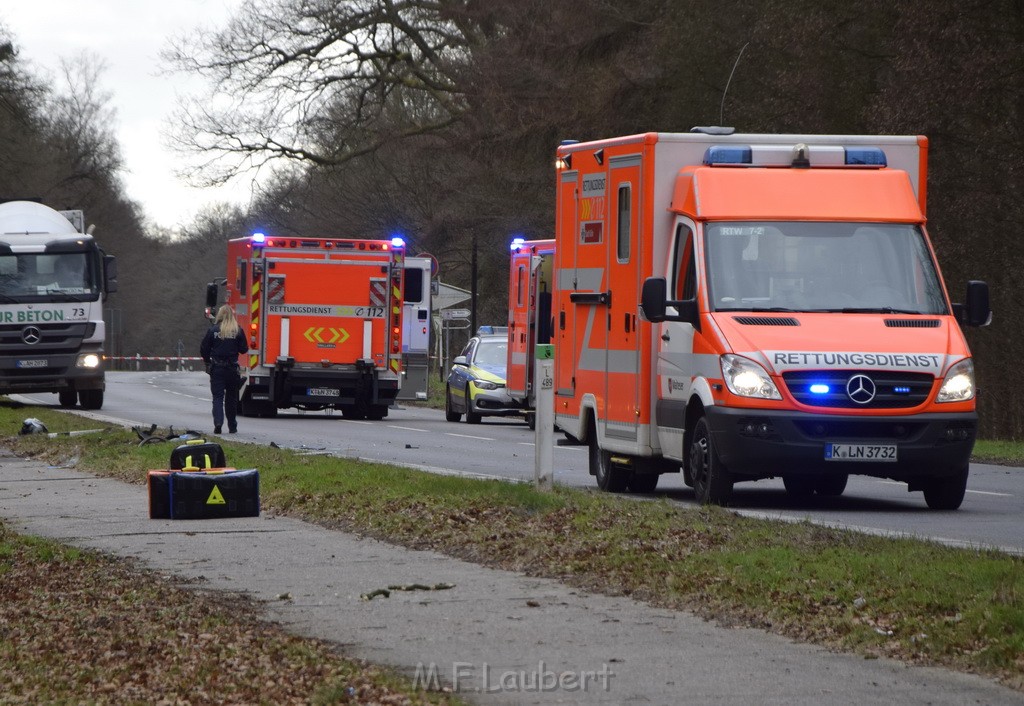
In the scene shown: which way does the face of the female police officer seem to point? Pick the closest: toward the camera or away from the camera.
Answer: away from the camera

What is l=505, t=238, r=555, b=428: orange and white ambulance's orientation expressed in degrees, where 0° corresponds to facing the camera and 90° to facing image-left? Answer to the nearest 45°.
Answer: approximately 180°

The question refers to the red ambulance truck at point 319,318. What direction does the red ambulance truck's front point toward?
away from the camera

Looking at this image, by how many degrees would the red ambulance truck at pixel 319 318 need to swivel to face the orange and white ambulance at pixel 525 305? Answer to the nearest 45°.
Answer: approximately 135° to its right

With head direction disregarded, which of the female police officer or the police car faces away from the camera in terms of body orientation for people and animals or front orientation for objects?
the female police officer

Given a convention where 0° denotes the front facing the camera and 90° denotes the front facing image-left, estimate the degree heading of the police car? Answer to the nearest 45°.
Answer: approximately 315°

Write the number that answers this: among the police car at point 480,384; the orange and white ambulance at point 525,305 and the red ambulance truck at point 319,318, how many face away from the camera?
2

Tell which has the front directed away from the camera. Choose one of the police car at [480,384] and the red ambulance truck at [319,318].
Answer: the red ambulance truck

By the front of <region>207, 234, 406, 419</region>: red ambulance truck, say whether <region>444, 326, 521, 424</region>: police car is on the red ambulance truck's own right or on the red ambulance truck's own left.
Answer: on the red ambulance truck's own right

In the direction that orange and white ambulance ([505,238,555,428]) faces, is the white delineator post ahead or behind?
behind

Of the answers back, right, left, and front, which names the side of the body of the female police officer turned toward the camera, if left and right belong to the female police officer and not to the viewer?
back
